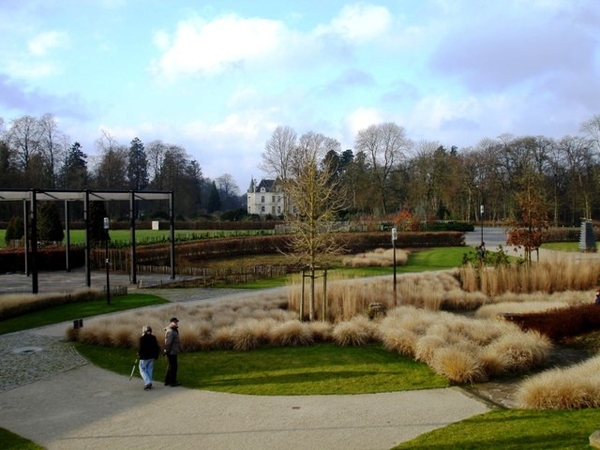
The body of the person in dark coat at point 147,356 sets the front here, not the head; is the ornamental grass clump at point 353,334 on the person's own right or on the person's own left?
on the person's own right

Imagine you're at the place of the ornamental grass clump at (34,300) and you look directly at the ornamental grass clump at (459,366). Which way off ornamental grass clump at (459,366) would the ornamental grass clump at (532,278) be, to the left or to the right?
left

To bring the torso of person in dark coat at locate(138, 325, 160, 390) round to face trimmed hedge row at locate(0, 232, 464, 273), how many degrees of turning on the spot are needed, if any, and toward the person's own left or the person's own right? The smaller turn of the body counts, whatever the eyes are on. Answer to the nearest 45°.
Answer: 0° — they already face it

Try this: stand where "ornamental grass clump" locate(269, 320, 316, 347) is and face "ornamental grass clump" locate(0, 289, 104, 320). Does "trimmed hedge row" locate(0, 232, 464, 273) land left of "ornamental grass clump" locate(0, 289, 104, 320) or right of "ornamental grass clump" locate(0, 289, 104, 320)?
right

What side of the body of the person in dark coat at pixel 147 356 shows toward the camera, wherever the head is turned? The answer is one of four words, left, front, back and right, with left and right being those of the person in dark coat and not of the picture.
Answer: back

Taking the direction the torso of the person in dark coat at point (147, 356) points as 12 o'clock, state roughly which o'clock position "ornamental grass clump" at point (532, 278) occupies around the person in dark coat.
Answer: The ornamental grass clump is roughly at 2 o'clock from the person in dark coat.

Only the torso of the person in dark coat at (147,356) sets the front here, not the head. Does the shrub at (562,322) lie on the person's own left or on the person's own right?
on the person's own right

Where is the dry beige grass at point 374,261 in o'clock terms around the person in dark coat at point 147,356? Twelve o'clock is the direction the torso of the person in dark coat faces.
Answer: The dry beige grass is roughly at 1 o'clock from the person in dark coat.
